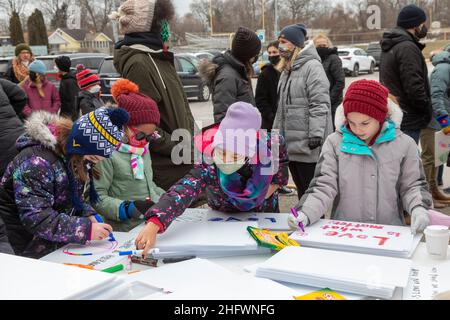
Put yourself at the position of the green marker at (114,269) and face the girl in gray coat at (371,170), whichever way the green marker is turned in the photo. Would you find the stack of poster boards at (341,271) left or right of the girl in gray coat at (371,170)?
right

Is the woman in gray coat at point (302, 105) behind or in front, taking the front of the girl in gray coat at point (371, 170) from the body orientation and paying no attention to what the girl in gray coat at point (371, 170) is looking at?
behind

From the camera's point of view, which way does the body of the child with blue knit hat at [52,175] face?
to the viewer's right

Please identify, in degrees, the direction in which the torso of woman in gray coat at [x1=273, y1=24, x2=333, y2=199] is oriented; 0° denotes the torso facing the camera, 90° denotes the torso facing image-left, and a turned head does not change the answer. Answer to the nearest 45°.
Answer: approximately 45°

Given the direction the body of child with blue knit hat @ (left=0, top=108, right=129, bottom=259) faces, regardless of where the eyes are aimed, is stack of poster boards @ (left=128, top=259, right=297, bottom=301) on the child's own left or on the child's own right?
on the child's own right
